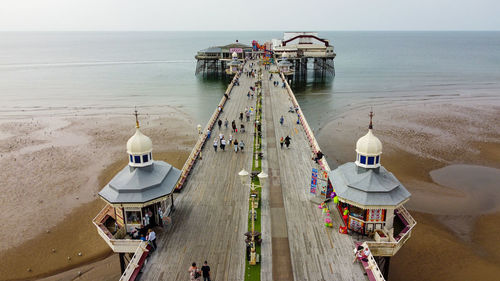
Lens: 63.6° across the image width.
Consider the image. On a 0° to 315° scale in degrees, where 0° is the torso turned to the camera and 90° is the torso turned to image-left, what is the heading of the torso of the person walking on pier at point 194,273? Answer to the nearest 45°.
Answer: approximately 180°

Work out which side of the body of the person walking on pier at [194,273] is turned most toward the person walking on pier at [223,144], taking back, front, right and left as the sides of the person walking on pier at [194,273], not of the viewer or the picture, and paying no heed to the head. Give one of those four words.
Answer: front

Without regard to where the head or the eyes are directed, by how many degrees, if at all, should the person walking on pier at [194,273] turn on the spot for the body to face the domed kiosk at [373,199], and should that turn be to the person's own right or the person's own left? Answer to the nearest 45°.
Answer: approximately 90° to the person's own right

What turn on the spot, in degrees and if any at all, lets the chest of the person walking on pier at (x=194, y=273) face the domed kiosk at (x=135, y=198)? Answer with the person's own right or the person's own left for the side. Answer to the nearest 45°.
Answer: approximately 45° to the person's own left

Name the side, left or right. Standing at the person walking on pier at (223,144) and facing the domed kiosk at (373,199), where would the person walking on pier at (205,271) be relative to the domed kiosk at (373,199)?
right

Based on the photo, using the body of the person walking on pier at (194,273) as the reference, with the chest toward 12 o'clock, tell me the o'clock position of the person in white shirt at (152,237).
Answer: The person in white shirt is roughly at 11 o'clock from the person walking on pier.
